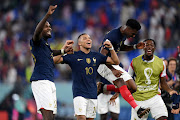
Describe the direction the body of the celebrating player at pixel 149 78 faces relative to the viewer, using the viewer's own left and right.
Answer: facing the viewer

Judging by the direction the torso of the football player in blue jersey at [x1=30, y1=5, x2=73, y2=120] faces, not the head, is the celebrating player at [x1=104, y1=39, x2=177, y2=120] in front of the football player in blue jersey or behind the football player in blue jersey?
in front

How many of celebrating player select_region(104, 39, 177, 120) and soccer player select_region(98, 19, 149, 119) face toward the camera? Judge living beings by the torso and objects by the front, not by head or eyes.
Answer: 1

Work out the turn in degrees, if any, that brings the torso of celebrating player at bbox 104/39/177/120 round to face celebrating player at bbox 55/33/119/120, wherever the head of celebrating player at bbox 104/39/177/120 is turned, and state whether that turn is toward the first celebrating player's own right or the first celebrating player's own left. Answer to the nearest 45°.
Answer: approximately 45° to the first celebrating player's own right

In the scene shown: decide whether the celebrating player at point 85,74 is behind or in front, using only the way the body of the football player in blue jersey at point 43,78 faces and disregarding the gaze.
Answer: in front
